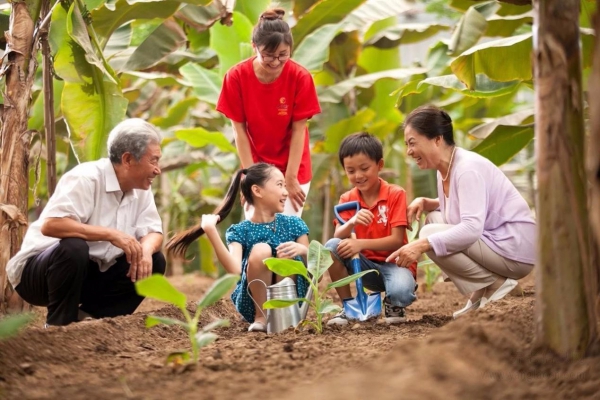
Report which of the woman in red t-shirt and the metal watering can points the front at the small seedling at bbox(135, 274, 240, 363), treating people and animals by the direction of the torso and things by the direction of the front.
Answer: the woman in red t-shirt

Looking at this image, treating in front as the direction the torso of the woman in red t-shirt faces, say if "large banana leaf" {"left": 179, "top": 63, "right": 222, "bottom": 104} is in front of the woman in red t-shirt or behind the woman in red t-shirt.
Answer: behind

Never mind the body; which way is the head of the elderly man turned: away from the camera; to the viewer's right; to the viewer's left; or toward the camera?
to the viewer's right

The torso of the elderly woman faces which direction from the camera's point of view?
to the viewer's left

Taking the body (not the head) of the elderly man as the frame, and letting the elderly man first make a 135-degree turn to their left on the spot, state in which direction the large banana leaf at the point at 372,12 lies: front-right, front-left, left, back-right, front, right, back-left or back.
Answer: front-right

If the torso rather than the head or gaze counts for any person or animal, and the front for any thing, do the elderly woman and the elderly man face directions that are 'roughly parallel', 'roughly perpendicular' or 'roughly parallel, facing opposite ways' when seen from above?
roughly parallel, facing opposite ways

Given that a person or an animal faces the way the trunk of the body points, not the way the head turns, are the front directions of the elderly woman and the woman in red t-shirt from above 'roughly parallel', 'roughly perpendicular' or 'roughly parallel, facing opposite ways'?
roughly perpendicular

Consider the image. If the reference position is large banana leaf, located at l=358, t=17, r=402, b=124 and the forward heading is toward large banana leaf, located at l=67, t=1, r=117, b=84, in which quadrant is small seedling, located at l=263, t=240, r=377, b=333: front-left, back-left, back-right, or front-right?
front-left

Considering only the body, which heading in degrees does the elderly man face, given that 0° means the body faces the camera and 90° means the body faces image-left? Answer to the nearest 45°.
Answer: approximately 315°

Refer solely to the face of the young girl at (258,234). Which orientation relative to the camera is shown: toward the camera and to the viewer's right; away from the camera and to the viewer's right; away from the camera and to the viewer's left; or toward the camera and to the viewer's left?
toward the camera and to the viewer's right

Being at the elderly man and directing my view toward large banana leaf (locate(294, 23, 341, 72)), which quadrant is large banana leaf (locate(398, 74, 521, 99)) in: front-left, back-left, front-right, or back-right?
front-right

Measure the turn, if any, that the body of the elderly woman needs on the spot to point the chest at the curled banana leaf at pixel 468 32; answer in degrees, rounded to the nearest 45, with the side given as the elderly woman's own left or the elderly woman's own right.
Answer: approximately 90° to the elderly woman's own right

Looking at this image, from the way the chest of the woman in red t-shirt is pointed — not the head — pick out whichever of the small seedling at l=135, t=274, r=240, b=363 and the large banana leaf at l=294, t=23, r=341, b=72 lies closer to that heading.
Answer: the small seedling

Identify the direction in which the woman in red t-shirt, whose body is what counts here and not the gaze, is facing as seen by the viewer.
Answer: toward the camera

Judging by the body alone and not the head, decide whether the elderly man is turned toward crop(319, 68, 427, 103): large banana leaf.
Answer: no

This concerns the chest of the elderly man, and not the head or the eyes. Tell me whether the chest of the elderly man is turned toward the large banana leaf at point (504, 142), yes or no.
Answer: no

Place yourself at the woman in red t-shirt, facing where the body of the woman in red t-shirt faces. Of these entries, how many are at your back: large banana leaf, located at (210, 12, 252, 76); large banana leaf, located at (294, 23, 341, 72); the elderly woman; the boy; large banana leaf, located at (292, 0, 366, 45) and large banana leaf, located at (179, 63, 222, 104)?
4

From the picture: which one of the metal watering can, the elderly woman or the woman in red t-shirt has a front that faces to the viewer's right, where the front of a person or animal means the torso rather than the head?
the metal watering can

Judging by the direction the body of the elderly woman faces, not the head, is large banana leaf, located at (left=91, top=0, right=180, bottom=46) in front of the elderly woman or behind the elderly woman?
in front

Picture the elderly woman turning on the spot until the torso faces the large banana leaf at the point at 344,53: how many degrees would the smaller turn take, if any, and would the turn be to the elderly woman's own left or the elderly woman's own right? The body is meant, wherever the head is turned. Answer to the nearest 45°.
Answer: approximately 90° to the elderly woman's own right
